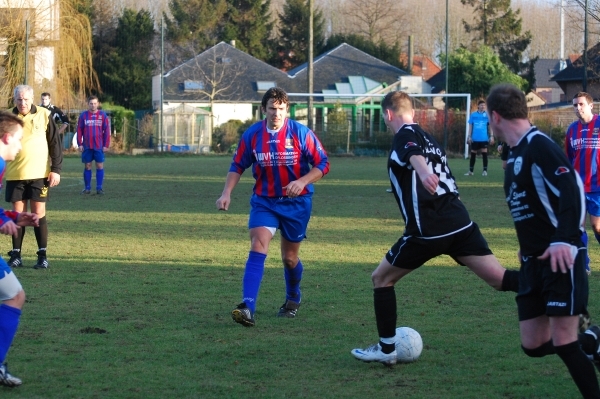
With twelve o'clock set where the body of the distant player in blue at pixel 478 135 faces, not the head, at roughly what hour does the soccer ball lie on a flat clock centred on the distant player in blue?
The soccer ball is roughly at 12 o'clock from the distant player in blue.

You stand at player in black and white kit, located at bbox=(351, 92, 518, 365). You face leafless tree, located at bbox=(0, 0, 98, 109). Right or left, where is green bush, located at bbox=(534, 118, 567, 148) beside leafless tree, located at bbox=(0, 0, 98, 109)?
right

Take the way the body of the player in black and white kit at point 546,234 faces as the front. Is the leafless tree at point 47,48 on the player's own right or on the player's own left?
on the player's own right

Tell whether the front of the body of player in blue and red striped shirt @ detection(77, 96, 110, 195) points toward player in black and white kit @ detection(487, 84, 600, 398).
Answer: yes

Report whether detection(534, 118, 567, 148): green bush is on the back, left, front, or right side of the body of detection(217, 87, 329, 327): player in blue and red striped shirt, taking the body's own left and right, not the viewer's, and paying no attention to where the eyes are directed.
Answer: back

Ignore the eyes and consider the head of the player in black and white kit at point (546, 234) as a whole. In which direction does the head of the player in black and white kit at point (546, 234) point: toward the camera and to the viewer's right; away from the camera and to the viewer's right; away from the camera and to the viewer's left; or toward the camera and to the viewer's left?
away from the camera and to the viewer's left

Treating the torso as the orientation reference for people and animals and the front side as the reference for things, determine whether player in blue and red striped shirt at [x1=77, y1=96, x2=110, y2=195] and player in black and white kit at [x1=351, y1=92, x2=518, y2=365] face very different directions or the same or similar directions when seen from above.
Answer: very different directions

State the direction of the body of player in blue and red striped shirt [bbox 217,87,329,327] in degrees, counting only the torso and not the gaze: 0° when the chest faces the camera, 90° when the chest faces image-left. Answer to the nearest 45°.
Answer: approximately 0°

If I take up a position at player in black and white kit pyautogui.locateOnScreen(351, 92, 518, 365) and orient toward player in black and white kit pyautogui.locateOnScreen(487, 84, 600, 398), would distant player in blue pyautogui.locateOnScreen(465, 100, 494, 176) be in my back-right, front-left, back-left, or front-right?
back-left
